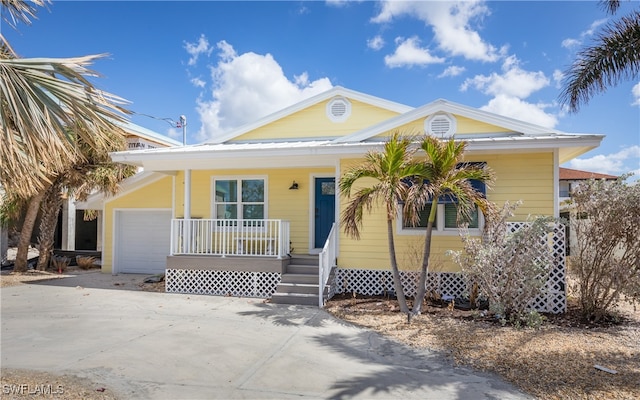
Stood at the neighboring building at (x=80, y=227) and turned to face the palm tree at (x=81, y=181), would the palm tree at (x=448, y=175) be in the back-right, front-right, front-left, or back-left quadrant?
front-left

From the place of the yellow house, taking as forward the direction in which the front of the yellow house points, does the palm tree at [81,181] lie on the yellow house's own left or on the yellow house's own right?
on the yellow house's own right

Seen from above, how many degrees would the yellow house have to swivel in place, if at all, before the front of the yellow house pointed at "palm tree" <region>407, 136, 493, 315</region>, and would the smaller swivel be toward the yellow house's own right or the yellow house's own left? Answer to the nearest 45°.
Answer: approximately 45° to the yellow house's own left

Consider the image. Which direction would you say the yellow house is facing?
toward the camera

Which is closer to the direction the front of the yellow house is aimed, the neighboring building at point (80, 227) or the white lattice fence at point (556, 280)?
the white lattice fence

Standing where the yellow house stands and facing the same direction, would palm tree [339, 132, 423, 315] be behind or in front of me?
in front

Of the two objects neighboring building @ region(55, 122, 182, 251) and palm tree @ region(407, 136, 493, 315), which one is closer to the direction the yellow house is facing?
the palm tree

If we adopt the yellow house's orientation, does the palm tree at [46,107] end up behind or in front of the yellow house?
in front

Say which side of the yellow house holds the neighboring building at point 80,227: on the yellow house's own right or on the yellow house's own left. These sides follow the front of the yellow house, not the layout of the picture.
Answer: on the yellow house's own right

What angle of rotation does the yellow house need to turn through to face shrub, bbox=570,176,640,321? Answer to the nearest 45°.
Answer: approximately 45° to its left
